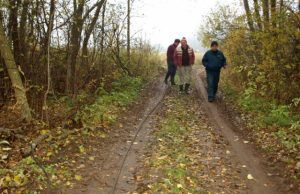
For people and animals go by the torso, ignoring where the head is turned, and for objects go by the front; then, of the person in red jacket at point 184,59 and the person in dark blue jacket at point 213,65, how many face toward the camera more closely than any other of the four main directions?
2

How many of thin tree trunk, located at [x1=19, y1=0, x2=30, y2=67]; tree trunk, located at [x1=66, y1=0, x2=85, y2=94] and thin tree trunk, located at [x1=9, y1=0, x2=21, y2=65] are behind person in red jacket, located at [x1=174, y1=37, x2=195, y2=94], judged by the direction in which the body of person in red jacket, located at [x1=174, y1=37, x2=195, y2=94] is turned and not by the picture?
0

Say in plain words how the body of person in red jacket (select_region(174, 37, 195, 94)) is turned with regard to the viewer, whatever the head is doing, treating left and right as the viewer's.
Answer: facing the viewer

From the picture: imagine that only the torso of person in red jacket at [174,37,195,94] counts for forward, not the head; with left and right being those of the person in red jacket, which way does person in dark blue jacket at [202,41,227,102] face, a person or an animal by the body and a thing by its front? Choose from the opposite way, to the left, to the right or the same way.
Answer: the same way

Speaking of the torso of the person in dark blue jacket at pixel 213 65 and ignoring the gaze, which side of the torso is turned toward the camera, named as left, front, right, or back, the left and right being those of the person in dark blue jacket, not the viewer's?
front

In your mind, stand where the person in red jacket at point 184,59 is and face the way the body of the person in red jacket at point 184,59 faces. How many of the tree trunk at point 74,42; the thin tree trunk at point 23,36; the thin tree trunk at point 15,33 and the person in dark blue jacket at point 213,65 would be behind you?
0

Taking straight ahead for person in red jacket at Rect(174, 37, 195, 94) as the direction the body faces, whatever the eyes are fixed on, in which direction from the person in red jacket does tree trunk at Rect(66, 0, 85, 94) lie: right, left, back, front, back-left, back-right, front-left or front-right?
front-right

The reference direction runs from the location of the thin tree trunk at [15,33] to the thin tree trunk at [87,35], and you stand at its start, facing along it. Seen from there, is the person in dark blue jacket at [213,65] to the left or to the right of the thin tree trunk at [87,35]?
right

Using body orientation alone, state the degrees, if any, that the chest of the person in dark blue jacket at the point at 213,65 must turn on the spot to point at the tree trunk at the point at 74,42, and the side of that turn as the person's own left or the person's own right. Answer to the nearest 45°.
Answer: approximately 45° to the person's own right

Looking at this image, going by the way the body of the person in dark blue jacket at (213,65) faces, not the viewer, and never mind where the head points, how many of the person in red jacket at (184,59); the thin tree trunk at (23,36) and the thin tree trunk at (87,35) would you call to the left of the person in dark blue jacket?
0

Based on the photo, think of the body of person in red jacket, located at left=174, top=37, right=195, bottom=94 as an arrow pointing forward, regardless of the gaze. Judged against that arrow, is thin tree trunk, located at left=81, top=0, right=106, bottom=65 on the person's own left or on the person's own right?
on the person's own right

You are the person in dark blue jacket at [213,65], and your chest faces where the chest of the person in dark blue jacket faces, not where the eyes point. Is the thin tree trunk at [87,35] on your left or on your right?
on your right
